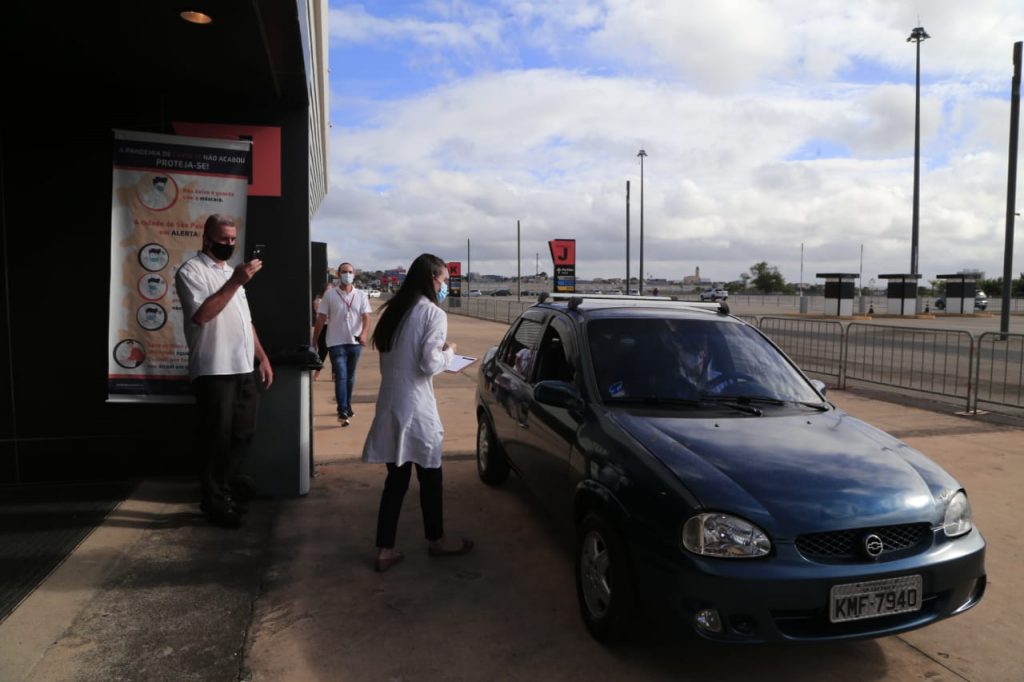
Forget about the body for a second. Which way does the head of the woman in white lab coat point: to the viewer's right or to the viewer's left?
to the viewer's right

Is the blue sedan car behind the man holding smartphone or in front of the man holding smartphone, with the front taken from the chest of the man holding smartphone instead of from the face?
in front

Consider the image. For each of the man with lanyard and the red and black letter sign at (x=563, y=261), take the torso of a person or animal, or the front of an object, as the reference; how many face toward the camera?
2

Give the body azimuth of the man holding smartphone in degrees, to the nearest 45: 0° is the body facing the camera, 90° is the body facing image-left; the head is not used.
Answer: approximately 315°

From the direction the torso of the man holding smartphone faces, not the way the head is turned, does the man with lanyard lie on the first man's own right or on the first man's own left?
on the first man's own left

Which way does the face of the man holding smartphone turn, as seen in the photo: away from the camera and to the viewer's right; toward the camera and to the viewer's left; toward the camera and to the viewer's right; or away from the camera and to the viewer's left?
toward the camera and to the viewer's right

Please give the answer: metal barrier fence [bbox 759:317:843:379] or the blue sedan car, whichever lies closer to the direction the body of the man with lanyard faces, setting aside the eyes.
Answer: the blue sedan car

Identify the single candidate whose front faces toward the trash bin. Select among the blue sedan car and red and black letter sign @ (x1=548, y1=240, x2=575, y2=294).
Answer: the red and black letter sign

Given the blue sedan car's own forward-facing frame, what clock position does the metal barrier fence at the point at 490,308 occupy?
The metal barrier fence is roughly at 7 o'clock from the blue sedan car.

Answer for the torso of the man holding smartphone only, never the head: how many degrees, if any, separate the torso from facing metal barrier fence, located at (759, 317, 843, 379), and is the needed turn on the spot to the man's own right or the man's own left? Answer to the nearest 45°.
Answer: approximately 90° to the man's own left
